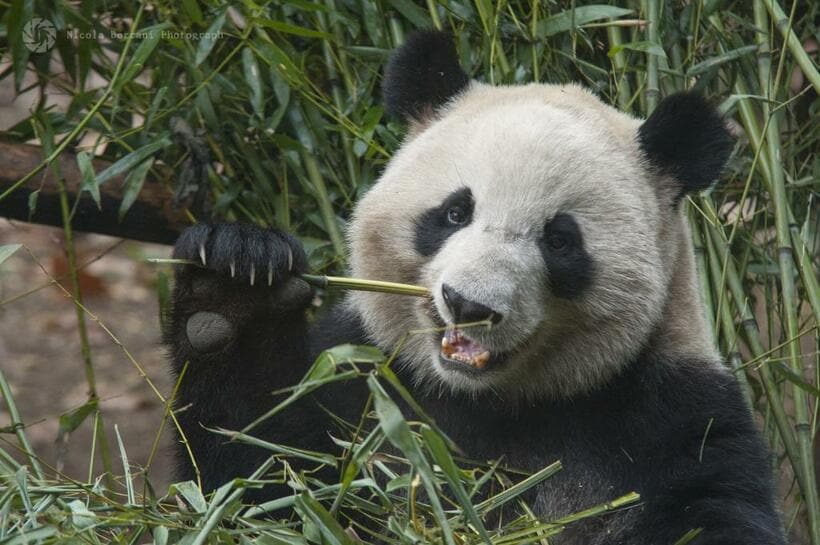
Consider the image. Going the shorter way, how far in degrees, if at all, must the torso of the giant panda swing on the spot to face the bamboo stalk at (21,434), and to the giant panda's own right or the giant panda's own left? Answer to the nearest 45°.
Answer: approximately 45° to the giant panda's own right

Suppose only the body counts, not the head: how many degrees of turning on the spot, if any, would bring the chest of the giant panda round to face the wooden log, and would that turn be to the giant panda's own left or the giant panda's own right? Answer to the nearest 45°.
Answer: approximately 90° to the giant panda's own right

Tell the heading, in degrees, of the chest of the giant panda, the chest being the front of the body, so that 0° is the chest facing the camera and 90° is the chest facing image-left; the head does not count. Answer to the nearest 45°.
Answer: approximately 45°

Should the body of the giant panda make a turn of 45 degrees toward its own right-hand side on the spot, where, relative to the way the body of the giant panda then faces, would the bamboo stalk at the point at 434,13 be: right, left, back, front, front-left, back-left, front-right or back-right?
right

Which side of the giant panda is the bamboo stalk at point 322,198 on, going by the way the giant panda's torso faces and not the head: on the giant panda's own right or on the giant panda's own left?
on the giant panda's own right

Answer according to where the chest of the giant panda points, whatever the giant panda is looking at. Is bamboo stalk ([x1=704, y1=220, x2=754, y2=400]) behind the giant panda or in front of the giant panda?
behind

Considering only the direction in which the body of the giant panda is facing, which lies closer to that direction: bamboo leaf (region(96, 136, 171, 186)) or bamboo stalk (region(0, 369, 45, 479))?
the bamboo stalk

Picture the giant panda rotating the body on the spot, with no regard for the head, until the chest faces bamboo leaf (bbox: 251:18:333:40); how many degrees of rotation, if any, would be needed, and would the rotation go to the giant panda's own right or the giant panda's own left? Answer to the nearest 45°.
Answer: approximately 90° to the giant panda's own right
